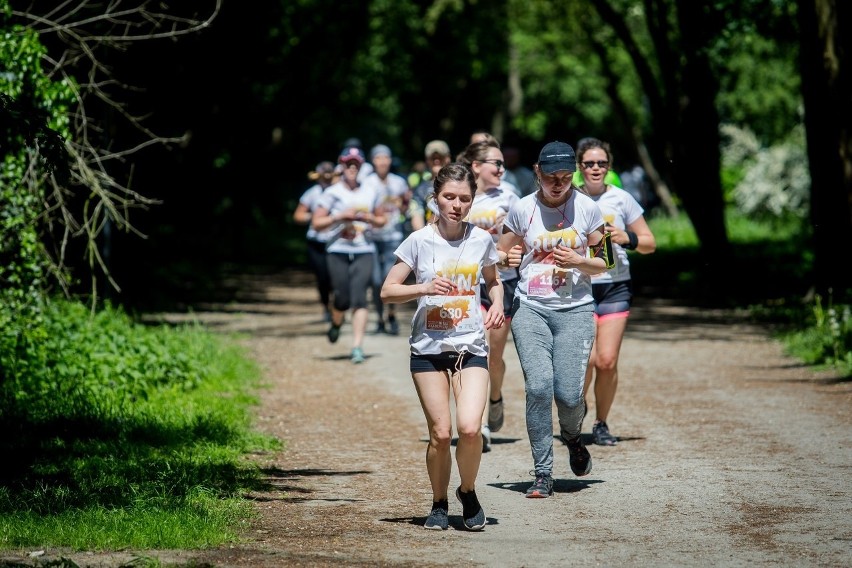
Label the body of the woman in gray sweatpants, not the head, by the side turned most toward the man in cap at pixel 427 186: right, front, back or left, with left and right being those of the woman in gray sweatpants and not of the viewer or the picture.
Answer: back

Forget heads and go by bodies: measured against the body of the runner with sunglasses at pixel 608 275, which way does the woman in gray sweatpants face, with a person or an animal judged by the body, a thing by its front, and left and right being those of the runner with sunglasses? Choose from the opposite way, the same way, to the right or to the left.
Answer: the same way

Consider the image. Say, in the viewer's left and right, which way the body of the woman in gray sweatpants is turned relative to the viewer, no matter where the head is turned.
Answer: facing the viewer

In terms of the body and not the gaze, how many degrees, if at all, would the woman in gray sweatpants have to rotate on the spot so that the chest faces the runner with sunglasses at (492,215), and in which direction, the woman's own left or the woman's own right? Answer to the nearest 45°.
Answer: approximately 180°

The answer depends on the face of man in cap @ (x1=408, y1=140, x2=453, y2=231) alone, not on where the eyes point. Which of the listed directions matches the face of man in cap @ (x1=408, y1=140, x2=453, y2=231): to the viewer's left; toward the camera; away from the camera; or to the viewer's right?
toward the camera

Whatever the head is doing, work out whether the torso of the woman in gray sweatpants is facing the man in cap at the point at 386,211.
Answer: no

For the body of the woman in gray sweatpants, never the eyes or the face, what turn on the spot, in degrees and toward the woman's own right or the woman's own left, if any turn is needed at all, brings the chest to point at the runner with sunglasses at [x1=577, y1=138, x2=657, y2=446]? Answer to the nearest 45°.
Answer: approximately 180°

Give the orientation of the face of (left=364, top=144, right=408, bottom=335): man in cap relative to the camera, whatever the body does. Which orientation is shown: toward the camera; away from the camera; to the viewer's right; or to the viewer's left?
toward the camera

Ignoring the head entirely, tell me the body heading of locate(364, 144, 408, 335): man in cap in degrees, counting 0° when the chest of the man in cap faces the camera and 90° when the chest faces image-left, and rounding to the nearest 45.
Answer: approximately 0°

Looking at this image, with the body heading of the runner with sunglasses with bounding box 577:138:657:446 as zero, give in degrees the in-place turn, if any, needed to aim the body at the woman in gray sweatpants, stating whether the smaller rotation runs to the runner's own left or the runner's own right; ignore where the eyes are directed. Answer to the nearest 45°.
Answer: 0° — they already face them

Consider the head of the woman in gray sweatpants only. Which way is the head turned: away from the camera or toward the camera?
toward the camera

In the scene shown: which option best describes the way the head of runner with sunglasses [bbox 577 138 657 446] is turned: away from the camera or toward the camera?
toward the camera

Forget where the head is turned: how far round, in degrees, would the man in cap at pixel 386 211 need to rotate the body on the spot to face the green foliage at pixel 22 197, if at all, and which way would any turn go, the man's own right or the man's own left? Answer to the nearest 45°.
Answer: approximately 45° to the man's own right

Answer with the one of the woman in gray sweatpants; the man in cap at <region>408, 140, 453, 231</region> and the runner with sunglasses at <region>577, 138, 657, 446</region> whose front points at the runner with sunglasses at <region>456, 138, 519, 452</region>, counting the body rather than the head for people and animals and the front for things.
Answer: the man in cap

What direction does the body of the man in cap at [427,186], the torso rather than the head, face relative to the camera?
toward the camera

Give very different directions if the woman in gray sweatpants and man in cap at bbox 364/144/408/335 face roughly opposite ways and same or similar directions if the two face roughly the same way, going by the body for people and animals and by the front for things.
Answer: same or similar directions

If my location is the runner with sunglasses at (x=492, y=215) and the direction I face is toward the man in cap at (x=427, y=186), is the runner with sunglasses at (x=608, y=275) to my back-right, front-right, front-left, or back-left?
back-right

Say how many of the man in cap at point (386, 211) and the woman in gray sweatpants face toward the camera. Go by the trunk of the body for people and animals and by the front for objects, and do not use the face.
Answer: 2

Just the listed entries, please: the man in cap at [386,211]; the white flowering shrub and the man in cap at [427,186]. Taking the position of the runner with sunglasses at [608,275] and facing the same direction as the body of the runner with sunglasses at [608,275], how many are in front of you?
0

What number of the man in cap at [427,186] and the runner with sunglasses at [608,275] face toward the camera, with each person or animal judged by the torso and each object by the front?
2
